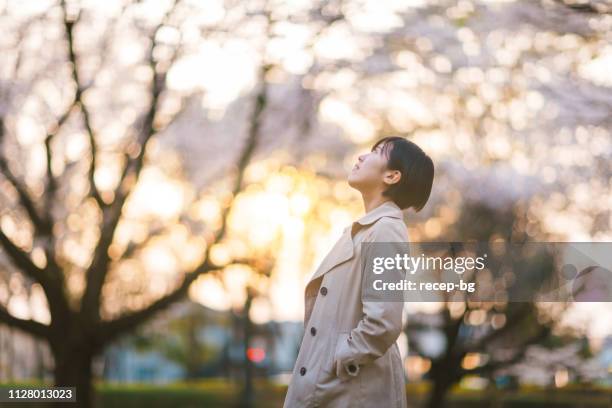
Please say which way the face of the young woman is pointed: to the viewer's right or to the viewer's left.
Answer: to the viewer's left

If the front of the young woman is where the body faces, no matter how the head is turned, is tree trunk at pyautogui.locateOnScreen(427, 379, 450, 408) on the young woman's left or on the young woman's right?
on the young woman's right

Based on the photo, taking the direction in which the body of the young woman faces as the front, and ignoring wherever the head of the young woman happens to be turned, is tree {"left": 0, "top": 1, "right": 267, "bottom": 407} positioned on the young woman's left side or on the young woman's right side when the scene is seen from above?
on the young woman's right side

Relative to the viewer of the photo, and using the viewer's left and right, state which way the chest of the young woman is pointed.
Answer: facing to the left of the viewer

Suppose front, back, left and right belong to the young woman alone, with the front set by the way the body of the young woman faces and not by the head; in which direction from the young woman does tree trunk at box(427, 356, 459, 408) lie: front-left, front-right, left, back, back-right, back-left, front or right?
right
